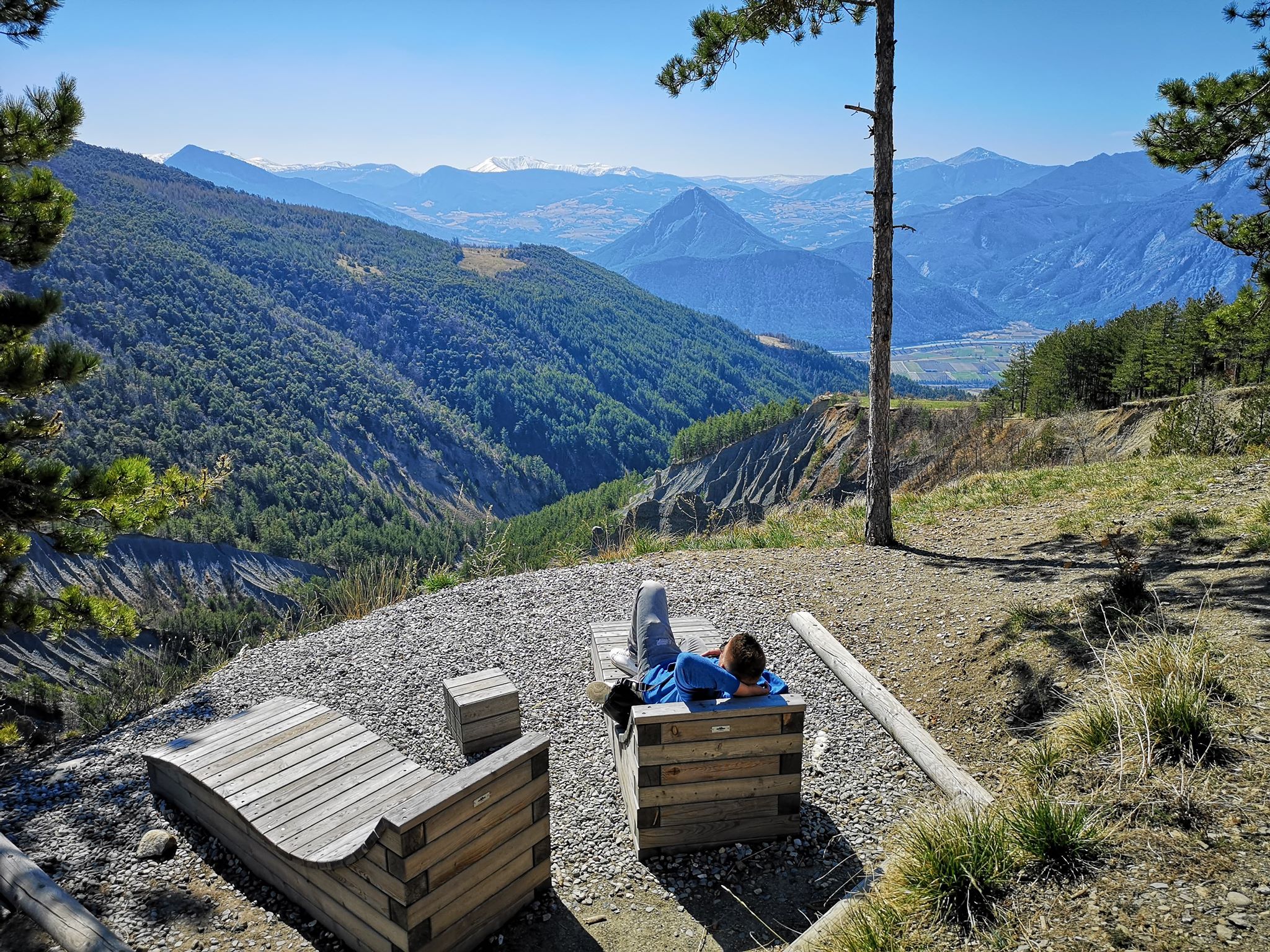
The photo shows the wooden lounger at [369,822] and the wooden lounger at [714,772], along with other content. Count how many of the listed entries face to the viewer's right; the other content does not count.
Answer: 0

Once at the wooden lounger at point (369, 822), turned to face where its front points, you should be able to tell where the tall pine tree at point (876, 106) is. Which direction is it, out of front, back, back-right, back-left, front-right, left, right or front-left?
right

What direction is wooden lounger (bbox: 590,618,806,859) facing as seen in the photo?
away from the camera

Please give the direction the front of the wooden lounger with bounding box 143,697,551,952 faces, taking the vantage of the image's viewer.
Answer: facing away from the viewer and to the left of the viewer

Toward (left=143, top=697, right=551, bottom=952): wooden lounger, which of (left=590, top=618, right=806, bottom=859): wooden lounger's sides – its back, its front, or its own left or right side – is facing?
left

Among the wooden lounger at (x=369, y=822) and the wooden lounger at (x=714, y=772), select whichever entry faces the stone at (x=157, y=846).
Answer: the wooden lounger at (x=369, y=822)

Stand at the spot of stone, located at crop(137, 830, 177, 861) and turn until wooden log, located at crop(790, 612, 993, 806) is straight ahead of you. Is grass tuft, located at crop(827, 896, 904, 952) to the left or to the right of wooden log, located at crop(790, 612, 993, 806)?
right

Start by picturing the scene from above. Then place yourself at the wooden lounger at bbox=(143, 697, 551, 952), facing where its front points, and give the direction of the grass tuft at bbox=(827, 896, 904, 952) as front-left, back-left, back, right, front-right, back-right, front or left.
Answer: back

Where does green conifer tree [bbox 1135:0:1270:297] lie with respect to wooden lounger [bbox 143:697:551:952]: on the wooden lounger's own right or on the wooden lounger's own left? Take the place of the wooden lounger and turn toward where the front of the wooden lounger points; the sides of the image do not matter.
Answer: on the wooden lounger's own right
